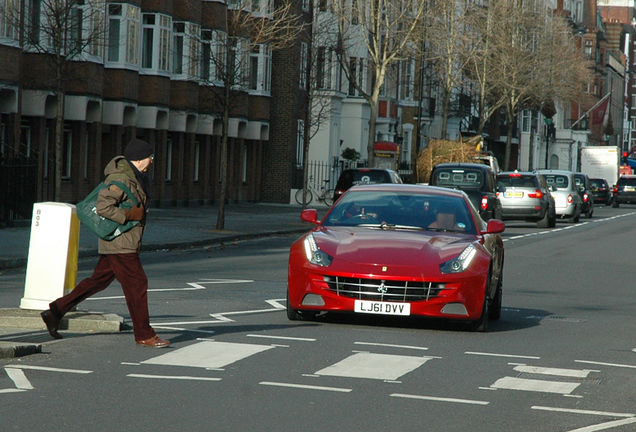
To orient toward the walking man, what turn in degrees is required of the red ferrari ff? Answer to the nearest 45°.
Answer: approximately 45° to its right

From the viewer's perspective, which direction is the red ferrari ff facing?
toward the camera

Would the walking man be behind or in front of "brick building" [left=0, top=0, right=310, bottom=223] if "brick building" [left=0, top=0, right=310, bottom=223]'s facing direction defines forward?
in front

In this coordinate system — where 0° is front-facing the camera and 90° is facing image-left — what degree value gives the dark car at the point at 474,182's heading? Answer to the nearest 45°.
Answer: approximately 180°

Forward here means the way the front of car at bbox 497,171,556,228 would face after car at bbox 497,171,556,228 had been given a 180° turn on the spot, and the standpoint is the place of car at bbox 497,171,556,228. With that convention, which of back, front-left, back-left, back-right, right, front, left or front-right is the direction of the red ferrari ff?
front

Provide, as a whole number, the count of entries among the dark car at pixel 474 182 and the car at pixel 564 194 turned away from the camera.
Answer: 2

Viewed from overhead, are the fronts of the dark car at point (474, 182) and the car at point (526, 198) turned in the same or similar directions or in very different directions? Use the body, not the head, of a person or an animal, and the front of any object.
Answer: same or similar directions

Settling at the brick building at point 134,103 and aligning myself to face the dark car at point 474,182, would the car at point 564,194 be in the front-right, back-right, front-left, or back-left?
front-left

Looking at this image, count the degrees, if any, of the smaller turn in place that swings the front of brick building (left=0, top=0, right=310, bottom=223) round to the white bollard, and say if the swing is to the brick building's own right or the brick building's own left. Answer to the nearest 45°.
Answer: approximately 45° to the brick building's own right

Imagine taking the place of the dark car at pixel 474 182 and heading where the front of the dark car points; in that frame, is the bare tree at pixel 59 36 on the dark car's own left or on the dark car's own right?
on the dark car's own left

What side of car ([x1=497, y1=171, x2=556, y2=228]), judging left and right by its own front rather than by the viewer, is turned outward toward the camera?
back

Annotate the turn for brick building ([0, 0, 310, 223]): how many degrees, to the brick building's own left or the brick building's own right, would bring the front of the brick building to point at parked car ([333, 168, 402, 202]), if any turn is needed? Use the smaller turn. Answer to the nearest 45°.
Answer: approximately 45° to the brick building's own left

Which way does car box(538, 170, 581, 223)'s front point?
away from the camera
